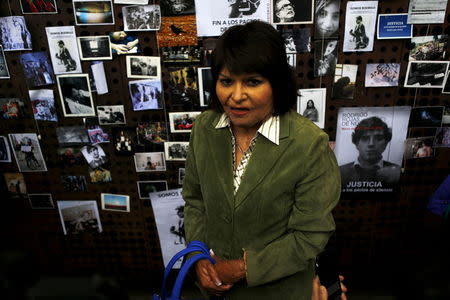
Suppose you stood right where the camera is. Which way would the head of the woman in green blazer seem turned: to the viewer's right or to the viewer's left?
to the viewer's left

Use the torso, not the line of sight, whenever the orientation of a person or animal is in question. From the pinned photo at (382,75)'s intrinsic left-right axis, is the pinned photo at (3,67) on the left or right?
on its right

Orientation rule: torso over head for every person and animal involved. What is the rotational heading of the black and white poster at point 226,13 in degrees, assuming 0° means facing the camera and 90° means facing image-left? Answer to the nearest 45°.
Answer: approximately 0°

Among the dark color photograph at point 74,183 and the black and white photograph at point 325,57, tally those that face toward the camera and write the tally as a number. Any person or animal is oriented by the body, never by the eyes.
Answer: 2
